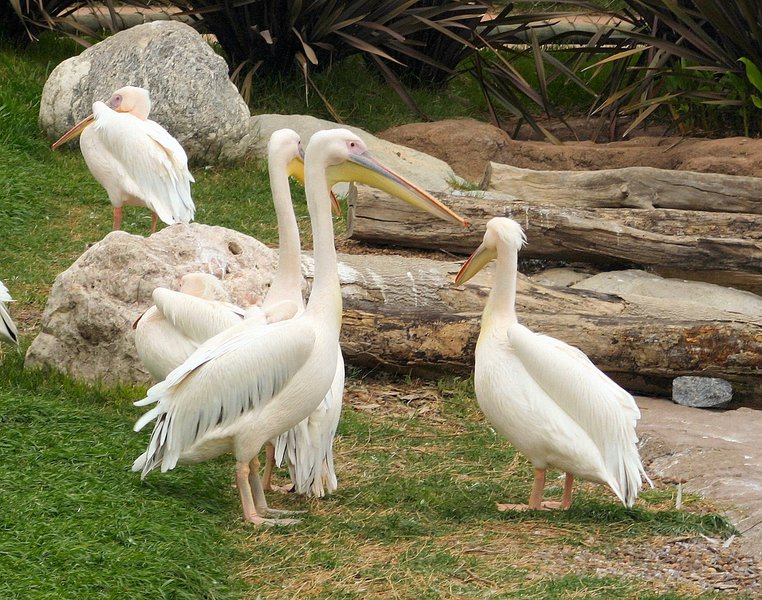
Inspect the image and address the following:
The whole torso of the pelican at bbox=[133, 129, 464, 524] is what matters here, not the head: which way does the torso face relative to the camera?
to the viewer's right

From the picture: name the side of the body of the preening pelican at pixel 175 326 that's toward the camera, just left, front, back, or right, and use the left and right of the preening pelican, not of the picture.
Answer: left

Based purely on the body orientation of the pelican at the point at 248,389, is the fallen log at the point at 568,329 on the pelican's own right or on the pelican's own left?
on the pelican's own left

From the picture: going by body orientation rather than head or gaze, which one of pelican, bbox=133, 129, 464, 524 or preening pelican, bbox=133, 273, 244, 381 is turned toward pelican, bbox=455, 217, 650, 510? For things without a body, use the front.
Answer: pelican, bbox=133, 129, 464, 524

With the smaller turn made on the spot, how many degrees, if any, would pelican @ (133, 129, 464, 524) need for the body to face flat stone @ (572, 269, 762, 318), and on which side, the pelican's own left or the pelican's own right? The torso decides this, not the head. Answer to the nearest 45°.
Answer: approximately 45° to the pelican's own left

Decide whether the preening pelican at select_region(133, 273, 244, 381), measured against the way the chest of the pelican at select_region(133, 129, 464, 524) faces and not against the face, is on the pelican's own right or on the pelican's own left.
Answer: on the pelican's own left

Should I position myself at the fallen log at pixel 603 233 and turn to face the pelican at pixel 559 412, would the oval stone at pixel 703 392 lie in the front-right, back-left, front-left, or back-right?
front-left
